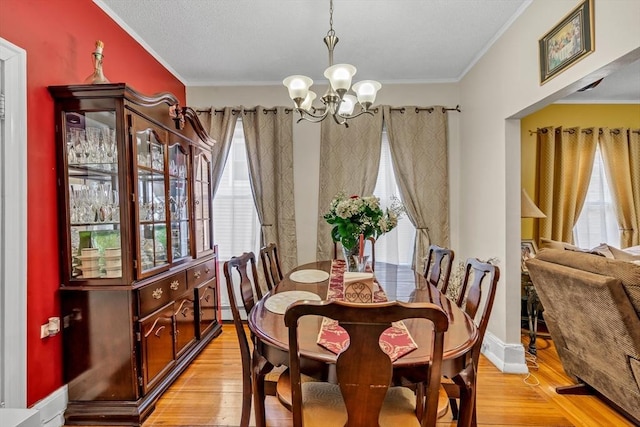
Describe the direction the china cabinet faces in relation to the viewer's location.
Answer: facing the viewer and to the right of the viewer

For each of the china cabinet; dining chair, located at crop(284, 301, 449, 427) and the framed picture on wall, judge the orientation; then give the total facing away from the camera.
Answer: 1

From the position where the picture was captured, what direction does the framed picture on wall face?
facing the viewer and to the left of the viewer

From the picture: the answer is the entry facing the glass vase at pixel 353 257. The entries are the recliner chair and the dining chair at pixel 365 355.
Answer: the dining chair

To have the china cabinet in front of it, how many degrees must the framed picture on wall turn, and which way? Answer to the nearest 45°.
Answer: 0° — it already faces it

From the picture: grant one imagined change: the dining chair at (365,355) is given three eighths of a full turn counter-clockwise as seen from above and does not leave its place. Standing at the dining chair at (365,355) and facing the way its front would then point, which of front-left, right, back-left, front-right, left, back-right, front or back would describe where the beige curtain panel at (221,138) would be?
right

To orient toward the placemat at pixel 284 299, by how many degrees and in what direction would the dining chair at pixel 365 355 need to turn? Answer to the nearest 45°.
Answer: approximately 45° to its left

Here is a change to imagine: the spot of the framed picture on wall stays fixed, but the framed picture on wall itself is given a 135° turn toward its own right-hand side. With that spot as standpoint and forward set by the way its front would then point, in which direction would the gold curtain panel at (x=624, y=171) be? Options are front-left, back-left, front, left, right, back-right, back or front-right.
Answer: front

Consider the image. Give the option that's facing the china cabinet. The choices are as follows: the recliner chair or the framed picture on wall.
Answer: the framed picture on wall

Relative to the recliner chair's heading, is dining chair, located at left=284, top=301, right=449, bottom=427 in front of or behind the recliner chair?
behind

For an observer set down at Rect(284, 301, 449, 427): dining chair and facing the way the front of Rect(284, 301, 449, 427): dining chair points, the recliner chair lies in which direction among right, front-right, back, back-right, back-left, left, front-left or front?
front-right

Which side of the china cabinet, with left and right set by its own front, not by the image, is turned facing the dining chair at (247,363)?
front

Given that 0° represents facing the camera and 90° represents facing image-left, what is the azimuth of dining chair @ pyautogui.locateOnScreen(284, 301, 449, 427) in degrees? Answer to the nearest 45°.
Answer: approximately 180°

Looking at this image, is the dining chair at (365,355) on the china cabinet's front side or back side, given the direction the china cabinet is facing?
on the front side

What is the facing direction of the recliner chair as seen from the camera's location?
facing away from the viewer and to the right of the viewer

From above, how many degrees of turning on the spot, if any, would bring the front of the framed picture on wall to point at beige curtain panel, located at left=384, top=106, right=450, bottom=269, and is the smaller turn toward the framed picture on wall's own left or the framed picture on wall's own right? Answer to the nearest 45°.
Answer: approximately 90° to the framed picture on wall's own right

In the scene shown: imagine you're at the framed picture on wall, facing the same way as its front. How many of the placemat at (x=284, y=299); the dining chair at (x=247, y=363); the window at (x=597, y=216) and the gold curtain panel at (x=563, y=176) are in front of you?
2

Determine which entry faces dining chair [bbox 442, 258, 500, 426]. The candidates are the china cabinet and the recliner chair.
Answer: the china cabinet

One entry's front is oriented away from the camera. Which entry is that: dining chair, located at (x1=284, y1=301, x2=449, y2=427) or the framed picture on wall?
the dining chair

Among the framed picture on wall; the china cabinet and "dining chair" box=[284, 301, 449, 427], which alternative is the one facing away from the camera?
the dining chair

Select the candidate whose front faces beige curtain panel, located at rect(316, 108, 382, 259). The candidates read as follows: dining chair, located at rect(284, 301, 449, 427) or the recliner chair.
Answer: the dining chair
